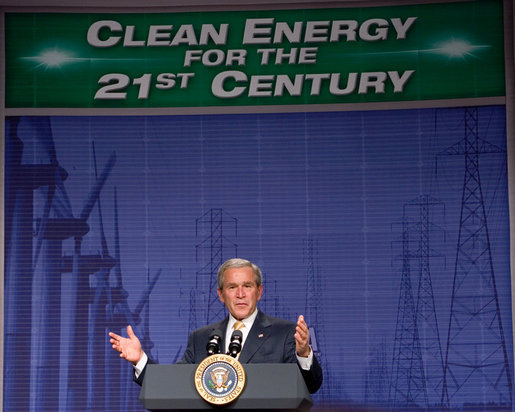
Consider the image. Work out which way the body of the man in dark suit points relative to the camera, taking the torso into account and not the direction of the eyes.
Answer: toward the camera

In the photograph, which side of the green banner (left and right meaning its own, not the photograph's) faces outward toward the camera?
front

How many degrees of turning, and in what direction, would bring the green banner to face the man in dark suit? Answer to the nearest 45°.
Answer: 0° — it already faces them

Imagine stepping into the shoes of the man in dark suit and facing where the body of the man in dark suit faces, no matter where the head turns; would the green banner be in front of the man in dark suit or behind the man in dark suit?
behind

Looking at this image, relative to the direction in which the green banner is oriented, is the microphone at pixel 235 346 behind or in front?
in front

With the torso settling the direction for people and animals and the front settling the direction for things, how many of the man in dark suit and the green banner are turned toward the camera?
2
